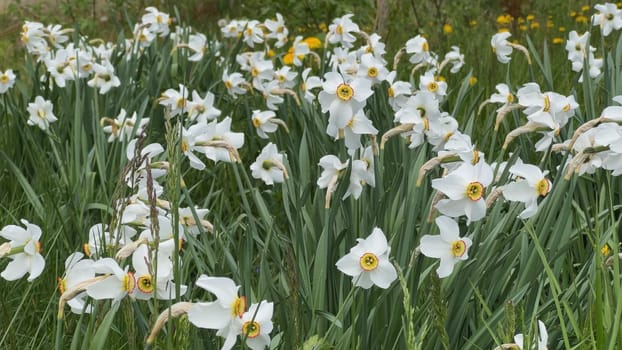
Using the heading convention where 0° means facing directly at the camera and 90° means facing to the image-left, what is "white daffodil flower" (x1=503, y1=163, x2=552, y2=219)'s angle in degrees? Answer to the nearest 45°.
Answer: approximately 315°

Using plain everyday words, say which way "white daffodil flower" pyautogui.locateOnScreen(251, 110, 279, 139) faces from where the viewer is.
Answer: facing the viewer and to the left of the viewer

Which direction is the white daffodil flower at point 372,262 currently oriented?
toward the camera

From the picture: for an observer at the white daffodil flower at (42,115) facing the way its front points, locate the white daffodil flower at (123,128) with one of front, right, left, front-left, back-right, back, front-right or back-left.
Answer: front-left

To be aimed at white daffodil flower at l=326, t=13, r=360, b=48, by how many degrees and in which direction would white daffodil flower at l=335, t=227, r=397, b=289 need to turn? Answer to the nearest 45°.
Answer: approximately 180°

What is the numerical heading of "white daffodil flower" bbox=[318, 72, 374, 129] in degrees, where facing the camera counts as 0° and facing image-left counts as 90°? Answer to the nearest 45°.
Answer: approximately 0°

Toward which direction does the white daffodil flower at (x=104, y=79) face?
toward the camera

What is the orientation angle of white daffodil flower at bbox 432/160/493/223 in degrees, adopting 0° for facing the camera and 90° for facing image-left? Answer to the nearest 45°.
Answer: approximately 315°

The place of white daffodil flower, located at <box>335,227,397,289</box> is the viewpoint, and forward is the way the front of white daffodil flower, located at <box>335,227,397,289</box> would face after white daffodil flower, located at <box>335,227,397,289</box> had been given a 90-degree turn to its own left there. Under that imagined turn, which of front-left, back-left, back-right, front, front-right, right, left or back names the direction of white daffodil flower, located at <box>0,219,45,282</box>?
back
